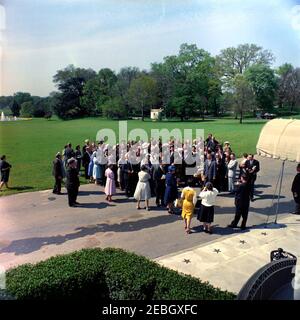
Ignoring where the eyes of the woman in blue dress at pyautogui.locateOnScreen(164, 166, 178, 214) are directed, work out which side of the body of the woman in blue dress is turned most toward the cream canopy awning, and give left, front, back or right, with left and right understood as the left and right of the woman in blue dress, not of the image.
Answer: right

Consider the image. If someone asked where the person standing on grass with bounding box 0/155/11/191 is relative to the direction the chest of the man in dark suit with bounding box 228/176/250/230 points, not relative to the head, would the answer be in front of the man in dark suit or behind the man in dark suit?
in front

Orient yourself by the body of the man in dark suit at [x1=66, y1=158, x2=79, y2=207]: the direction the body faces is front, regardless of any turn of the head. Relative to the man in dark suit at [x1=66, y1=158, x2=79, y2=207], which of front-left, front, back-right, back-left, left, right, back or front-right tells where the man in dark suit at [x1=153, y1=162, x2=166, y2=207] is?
front

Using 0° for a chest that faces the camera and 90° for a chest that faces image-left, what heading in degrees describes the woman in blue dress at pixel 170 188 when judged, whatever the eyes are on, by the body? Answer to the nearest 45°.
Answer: approximately 180°

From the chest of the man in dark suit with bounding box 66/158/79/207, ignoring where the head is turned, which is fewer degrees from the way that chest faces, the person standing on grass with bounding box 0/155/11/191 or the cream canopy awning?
the cream canopy awning

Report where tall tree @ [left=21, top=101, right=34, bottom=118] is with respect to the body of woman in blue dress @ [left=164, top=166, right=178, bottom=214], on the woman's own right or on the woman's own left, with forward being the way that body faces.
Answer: on the woman's own left

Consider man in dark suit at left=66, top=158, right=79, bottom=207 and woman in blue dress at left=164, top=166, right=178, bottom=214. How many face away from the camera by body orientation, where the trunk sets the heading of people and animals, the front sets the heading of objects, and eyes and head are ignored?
1

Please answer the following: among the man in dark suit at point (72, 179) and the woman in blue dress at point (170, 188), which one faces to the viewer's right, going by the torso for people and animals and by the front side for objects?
the man in dark suit

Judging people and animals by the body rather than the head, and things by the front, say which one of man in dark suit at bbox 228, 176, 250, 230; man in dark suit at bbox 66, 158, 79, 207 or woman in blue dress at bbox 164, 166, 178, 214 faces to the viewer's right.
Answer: man in dark suit at bbox 66, 158, 79, 207

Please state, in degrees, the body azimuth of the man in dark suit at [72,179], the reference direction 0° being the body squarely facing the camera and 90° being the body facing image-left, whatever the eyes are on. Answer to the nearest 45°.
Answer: approximately 270°

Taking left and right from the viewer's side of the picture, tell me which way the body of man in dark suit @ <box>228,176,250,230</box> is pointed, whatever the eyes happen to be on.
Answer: facing away from the viewer and to the left of the viewer
